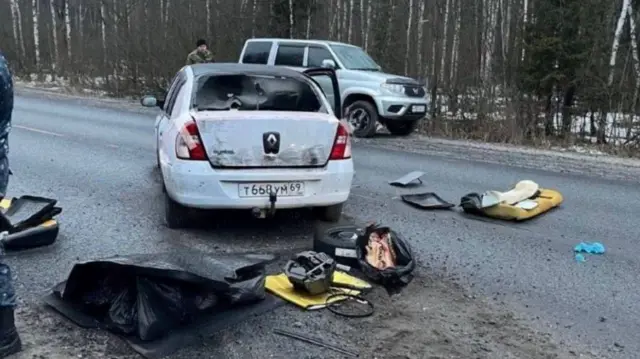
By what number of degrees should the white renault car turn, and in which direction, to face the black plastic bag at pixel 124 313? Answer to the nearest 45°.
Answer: approximately 180°

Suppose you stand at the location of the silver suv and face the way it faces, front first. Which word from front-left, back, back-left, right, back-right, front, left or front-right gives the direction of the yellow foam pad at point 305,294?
front-right

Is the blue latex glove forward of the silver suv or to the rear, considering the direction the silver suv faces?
forward

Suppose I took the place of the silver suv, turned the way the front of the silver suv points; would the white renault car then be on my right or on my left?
on my right

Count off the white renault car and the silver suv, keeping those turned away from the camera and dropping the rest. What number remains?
1

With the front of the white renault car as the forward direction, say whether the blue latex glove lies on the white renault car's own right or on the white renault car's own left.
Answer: on the white renault car's own right

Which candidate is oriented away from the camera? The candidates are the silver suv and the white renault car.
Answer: the white renault car

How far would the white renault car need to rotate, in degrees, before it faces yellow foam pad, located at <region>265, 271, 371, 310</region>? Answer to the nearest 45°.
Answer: approximately 180°

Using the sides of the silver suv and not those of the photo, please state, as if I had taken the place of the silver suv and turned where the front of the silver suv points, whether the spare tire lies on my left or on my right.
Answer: on my right

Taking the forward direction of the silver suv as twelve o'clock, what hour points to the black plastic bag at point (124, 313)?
The black plastic bag is roughly at 2 o'clock from the silver suv.

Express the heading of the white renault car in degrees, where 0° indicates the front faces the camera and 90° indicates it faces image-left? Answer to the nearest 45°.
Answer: approximately 180°

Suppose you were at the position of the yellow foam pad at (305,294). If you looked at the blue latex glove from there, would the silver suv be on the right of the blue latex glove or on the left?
left

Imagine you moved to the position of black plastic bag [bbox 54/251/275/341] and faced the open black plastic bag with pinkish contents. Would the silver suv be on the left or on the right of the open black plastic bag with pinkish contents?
left

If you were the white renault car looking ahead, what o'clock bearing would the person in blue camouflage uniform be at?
The person in blue camouflage uniform is roughly at 7 o'clock from the white renault car.

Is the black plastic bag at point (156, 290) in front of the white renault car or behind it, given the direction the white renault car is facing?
behind
